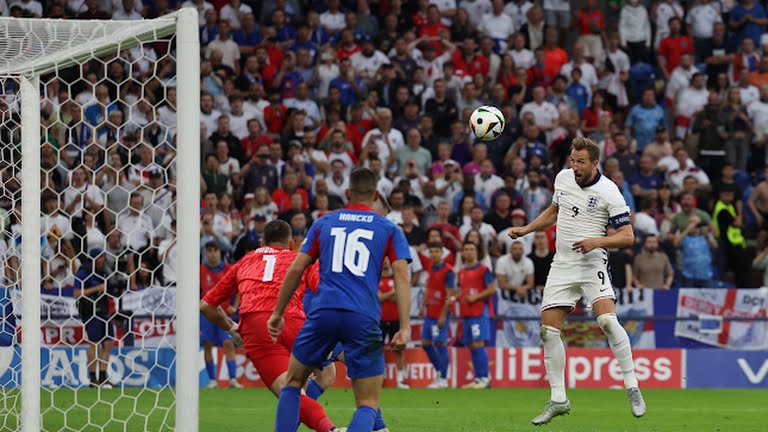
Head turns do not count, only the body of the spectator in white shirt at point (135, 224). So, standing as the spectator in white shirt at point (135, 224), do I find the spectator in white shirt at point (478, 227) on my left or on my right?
on my left

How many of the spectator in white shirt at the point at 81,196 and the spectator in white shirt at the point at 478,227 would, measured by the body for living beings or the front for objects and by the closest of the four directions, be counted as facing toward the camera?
2

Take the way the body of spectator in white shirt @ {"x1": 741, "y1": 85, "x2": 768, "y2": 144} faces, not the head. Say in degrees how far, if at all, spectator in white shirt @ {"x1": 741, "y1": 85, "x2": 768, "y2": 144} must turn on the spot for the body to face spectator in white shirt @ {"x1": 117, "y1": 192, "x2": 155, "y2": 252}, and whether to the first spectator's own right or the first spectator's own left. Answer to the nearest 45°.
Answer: approximately 45° to the first spectator's own right

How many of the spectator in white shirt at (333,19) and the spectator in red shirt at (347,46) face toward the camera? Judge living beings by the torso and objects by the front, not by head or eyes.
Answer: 2

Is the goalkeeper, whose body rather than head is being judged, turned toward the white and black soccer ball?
yes

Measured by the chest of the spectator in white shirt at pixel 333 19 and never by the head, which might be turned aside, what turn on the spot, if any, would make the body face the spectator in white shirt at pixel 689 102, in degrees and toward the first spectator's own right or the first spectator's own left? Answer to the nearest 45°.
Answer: approximately 90° to the first spectator's own left

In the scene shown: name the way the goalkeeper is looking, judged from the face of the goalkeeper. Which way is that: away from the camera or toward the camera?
away from the camera

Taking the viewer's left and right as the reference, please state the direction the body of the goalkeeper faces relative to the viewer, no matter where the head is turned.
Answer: facing away from the viewer and to the right of the viewer
